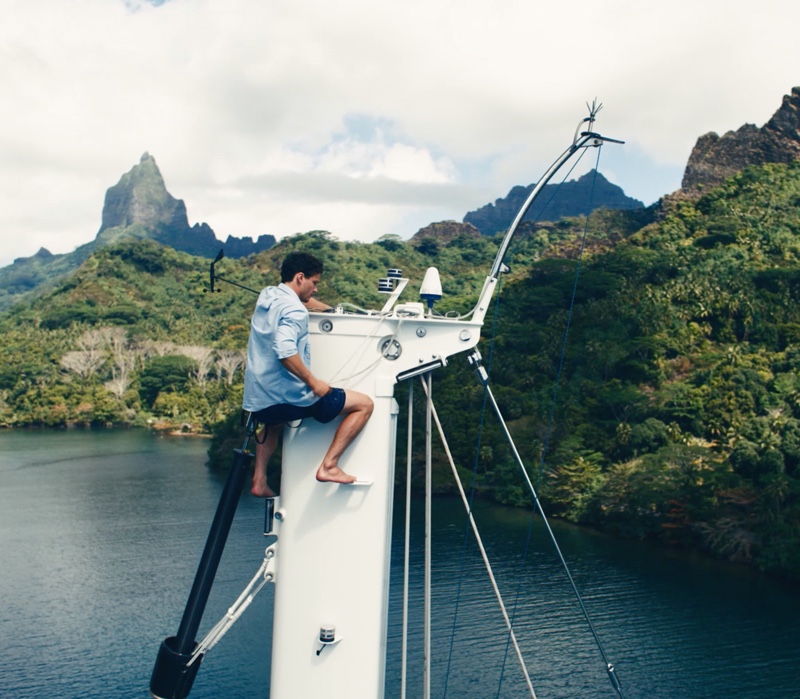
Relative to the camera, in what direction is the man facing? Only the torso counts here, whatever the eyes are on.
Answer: to the viewer's right

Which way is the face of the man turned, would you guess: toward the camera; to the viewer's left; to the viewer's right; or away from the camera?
to the viewer's right
